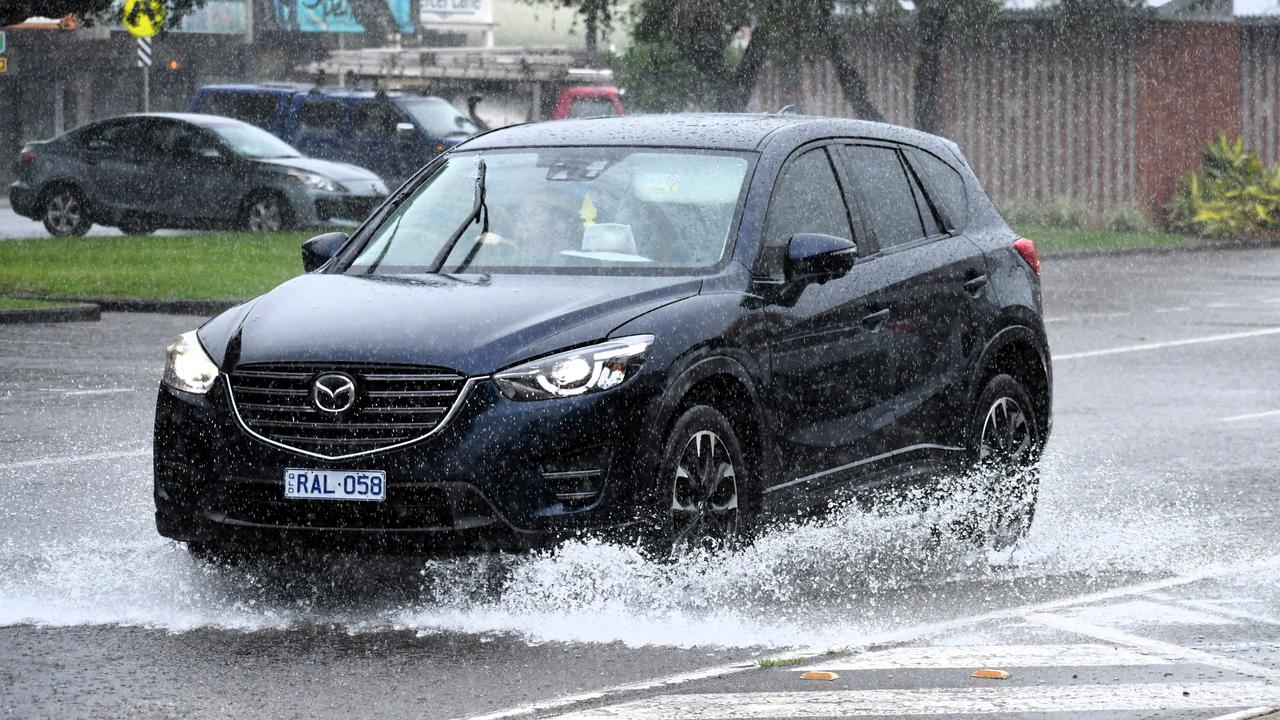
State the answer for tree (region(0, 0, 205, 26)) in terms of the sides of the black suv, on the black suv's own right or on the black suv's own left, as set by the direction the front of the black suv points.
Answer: on the black suv's own right

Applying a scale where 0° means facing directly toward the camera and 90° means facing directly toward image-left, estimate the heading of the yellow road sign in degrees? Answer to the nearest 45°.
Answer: approximately 0°

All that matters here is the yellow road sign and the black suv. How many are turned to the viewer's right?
0

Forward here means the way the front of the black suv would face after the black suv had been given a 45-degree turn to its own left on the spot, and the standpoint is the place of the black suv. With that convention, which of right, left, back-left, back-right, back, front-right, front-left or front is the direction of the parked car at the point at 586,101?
back

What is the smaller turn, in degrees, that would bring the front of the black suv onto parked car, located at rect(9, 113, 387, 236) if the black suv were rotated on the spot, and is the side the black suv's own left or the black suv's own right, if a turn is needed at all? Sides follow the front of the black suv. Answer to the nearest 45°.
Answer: approximately 135° to the black suv's own right

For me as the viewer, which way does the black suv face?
facing the viewer and to the left of the viewer

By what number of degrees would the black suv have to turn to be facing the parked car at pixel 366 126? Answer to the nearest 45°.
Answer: approximately 135° to its right
